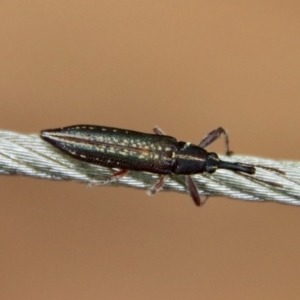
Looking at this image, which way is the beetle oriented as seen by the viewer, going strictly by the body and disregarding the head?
to the viewer's right
